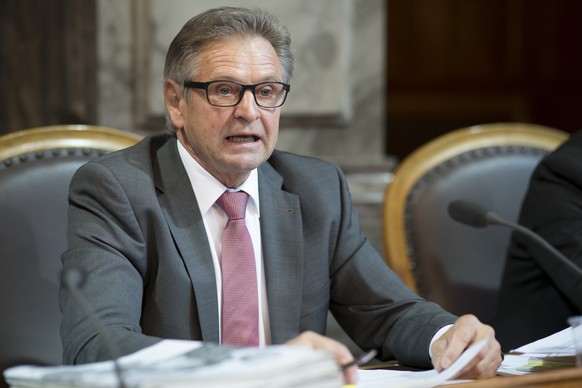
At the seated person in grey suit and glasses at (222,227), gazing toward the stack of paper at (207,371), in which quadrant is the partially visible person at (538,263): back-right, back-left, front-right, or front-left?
back-left

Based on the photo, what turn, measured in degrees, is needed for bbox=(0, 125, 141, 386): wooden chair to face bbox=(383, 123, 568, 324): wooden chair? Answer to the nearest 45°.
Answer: approximately 90° to its left

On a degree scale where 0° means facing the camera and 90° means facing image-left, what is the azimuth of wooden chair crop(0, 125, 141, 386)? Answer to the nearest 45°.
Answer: approximately 0°

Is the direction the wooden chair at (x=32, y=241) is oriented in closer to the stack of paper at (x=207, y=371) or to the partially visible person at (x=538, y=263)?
the stack of paper

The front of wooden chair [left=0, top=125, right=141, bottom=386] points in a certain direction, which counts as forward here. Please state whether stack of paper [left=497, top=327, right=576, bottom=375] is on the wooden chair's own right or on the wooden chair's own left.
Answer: on the wooden chair's own left

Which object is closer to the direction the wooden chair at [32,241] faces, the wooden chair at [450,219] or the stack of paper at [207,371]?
the stack of paper

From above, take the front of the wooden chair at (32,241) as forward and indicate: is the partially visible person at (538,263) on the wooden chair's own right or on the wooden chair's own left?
on the wooden chair's own left
